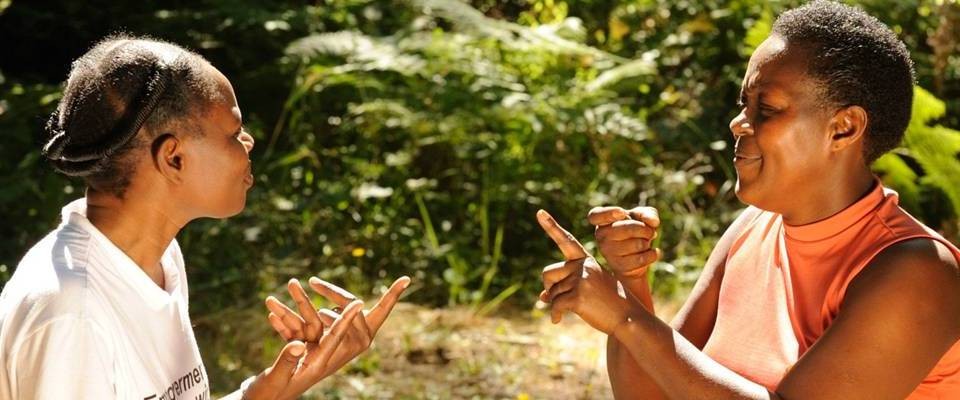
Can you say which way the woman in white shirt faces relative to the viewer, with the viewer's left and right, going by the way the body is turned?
facing to the right of the viewer

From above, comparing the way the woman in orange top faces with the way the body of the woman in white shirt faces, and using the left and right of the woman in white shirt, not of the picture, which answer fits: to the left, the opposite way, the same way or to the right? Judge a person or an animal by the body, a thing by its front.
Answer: the opposite way

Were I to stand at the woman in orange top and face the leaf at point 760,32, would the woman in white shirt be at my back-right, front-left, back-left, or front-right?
back-left

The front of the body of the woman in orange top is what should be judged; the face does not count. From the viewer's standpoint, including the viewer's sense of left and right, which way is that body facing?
facing the viewer and to the left of the viewer

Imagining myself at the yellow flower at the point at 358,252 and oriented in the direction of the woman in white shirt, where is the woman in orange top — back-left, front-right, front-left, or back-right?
front-left

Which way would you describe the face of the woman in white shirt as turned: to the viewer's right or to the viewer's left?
to the viewer's right

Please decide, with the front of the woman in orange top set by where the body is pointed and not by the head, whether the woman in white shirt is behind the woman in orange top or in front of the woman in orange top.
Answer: in front

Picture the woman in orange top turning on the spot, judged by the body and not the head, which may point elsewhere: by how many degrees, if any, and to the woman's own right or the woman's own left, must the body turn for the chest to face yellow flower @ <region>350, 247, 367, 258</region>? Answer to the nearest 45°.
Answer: approximately 90° to the woman's own right

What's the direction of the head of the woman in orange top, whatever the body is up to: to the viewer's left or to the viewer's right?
to the viewer's left

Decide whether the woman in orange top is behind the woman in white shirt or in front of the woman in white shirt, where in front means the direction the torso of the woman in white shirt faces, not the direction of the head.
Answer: in front

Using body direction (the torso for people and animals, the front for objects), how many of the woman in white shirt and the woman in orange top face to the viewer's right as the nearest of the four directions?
1

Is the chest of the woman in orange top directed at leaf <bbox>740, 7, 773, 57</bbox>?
no
